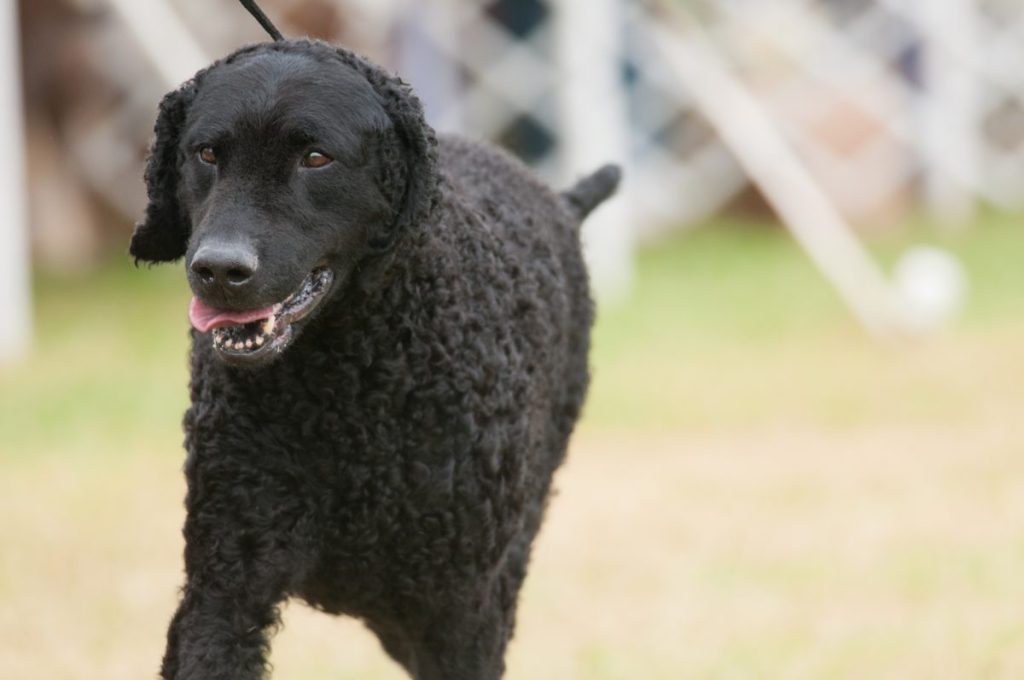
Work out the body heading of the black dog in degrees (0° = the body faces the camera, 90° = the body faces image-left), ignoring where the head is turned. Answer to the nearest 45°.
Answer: approximately 45°

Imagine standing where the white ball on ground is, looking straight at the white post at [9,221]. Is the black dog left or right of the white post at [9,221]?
left

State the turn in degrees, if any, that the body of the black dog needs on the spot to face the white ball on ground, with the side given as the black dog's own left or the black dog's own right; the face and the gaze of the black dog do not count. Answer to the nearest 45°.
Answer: approximately 180°

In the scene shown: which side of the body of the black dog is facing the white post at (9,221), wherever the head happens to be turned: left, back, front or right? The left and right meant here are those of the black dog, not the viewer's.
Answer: right
